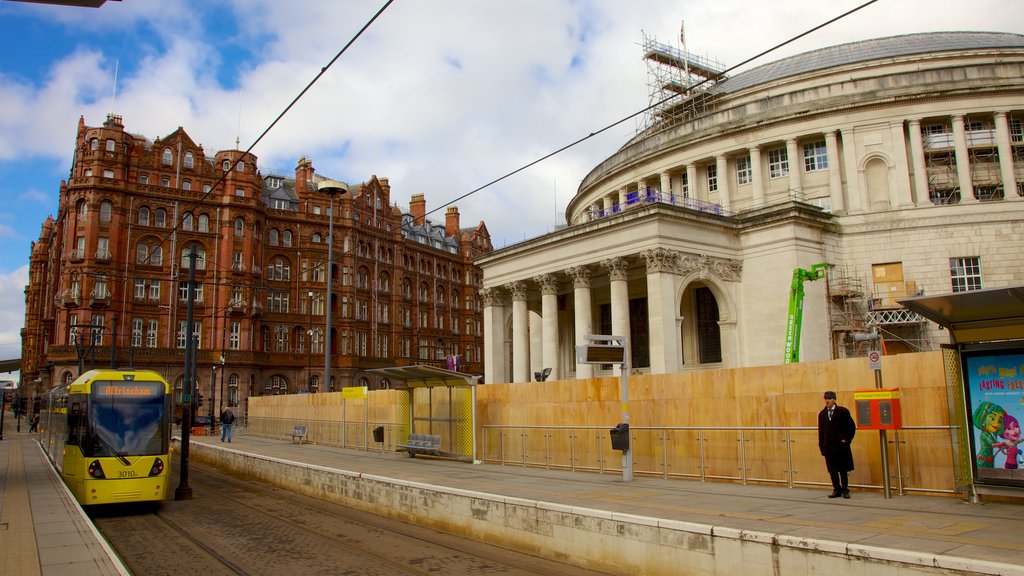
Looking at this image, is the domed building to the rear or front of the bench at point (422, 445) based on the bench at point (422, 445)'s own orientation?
to the rear

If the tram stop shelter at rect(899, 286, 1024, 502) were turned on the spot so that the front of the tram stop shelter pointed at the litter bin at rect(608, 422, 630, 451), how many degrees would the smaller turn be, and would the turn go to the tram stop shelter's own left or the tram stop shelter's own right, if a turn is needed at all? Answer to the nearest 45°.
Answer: approximately 45° to the tram stop shelter's own right

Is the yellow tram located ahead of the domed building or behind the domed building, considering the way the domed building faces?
ahead

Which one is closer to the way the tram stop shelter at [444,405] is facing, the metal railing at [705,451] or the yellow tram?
the yellow tram

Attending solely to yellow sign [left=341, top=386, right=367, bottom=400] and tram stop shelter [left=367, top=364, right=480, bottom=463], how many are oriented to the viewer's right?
0

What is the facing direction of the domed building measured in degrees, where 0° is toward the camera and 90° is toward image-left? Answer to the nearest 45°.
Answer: approximately 45°

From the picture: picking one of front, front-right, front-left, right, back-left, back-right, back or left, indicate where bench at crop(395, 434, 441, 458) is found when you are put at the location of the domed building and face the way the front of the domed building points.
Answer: front

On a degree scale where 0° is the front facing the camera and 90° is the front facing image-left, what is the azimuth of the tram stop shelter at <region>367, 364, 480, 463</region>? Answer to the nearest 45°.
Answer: approximately 45°

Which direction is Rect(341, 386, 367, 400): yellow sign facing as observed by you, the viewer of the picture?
facing the viewer

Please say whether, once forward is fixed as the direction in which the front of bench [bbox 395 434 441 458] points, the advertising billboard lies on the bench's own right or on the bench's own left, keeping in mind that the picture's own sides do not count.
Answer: on the bench's own left

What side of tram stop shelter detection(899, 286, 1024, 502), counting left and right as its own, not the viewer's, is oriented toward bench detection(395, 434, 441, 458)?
right

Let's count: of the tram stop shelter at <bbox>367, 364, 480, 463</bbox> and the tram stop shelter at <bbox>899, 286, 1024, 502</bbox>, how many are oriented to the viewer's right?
0

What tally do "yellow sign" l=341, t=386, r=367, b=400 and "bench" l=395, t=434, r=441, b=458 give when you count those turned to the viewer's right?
0

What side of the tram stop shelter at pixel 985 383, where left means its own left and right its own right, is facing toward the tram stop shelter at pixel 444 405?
right
